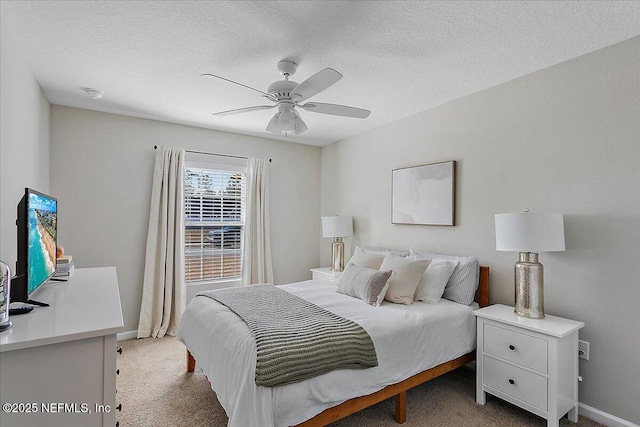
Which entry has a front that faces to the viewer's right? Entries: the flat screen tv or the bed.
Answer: the flat screen tv

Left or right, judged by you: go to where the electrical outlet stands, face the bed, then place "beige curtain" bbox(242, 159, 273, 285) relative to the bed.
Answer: right

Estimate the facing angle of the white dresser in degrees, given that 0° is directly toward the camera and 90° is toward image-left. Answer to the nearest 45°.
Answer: approximately 270°

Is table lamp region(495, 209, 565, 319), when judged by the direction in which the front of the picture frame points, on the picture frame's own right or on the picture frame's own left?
on the picture frame's own left

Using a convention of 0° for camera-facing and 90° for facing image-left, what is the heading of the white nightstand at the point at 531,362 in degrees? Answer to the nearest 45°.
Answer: approximately 45°

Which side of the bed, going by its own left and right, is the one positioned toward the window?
right

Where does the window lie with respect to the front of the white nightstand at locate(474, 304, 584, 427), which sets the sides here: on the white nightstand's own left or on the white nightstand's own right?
on the white nightstand's own right

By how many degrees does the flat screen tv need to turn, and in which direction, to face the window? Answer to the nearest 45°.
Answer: approximately 45° to its left

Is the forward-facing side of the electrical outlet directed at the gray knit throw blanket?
yes

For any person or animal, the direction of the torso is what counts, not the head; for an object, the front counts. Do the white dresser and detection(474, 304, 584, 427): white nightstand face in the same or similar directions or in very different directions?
very different directions

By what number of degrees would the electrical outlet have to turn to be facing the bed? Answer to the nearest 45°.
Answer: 0° — it already faces it

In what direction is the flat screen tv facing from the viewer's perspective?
to the viewer's right
